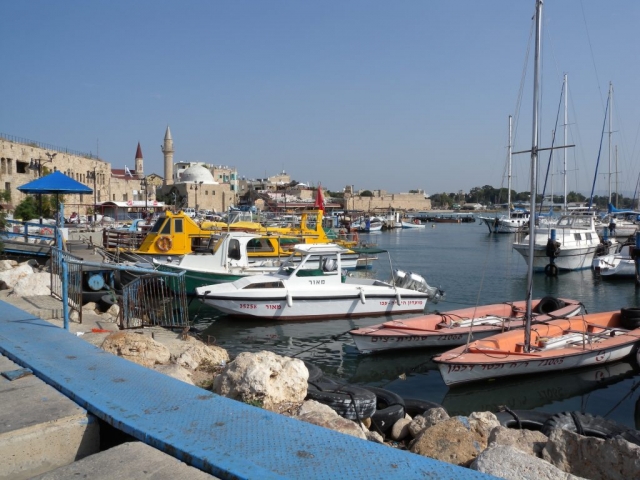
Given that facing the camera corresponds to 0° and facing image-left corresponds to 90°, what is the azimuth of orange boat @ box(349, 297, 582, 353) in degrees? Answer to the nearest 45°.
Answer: approximately 45°

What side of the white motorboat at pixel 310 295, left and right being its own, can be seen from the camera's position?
left

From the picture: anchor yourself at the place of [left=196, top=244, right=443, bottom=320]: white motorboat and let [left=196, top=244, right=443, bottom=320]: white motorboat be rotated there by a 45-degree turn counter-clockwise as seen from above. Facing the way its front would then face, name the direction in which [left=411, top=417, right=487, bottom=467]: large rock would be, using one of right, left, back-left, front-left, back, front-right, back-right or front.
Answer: front-left

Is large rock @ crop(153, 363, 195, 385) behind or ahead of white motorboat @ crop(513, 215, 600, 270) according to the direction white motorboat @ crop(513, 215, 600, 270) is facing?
ahead

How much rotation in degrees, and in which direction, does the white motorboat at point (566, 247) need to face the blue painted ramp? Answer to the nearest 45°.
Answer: approximately 45° to its left

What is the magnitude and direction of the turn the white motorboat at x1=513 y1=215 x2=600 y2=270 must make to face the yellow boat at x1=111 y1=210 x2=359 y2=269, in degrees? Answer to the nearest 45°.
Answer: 0° — it already faces it

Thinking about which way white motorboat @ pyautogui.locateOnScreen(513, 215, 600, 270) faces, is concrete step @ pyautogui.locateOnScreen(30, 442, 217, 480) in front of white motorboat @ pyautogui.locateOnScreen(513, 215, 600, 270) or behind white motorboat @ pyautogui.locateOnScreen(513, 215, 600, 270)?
in front

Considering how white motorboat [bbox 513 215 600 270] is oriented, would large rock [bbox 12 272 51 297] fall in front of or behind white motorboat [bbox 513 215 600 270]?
in front

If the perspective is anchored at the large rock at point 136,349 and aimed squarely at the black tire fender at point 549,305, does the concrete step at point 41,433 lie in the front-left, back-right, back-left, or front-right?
back-right
